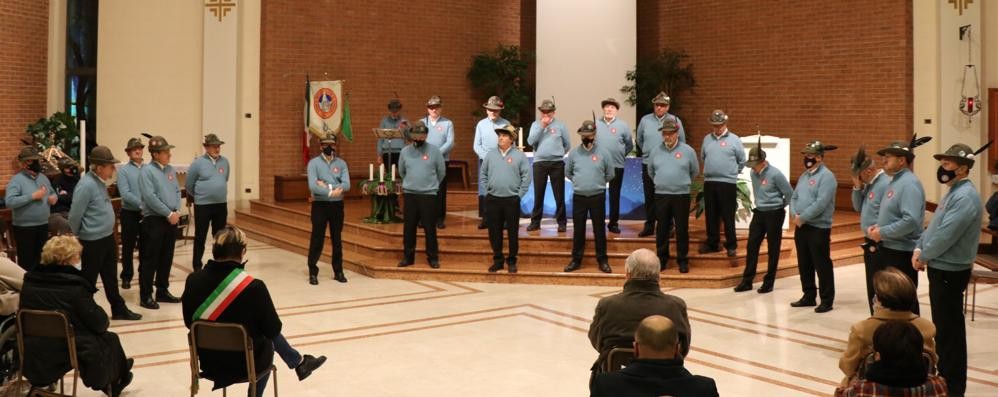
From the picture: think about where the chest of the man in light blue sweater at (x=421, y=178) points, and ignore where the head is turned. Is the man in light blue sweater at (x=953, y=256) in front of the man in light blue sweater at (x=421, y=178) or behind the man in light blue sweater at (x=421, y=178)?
in front

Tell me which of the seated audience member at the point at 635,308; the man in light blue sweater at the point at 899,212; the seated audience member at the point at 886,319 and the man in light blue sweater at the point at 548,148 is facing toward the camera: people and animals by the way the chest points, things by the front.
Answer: the man in light blue sweater at the point at 548,148

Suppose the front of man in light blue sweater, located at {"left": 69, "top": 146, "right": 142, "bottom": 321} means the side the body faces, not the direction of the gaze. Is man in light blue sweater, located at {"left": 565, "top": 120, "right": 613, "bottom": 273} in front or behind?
in front

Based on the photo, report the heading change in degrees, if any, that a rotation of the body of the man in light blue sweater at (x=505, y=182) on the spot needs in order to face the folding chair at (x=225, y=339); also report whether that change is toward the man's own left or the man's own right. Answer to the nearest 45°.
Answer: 0° — they already face it

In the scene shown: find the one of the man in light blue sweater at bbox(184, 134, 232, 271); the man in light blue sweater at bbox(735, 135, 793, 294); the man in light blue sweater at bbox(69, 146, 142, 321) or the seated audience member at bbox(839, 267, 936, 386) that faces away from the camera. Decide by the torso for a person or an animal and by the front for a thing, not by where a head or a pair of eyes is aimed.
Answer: the seated audience member

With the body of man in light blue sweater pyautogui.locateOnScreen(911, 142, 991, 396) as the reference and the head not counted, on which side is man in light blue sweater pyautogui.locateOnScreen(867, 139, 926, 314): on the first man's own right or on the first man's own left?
on the first man's own right

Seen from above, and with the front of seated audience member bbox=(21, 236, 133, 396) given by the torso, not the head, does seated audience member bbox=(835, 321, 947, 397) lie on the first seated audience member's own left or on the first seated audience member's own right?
on the first seated audience member's own right

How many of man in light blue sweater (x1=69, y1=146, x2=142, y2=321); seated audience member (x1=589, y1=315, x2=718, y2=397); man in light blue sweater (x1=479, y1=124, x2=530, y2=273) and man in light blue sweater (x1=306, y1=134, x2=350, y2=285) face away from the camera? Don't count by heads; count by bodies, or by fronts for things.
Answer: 1

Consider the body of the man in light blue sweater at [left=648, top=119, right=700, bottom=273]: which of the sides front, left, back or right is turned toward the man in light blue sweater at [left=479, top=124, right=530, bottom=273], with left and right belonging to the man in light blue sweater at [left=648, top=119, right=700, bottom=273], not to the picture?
right

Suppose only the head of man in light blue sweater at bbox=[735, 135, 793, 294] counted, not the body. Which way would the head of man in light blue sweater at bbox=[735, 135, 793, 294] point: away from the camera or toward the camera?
toward the camera

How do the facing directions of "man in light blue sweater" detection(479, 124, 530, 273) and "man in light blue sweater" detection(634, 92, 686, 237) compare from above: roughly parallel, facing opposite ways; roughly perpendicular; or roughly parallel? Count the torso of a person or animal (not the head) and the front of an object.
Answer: roughly parallel

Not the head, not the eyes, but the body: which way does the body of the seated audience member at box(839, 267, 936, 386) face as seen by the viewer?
away from the camera

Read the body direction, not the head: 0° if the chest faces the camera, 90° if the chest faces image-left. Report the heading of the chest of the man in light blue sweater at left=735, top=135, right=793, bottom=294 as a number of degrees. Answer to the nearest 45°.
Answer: approximately 45°
